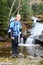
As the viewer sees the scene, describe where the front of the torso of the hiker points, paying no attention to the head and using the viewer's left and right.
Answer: facing the viewer and to the right of the viewer
